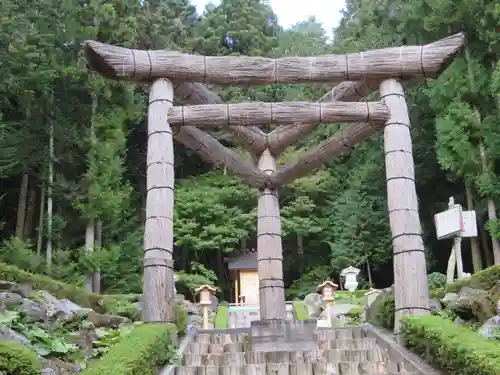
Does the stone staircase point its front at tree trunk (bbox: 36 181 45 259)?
no

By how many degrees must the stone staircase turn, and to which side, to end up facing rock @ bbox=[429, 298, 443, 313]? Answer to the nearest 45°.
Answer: approximately 135° to its left

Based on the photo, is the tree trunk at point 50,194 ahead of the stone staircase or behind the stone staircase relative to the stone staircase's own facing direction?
behind

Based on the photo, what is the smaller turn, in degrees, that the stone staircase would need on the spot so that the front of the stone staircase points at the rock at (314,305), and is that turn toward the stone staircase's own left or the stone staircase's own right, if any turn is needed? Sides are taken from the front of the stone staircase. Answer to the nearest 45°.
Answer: approximately 180°

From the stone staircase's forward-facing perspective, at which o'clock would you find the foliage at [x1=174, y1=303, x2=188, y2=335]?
The foliage is roughly at 4 o'clock from the stone staircase.

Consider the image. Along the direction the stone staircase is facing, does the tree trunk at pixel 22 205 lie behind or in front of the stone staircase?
behind

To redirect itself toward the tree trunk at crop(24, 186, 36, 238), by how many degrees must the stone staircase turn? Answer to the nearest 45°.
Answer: approximately 135° to its right

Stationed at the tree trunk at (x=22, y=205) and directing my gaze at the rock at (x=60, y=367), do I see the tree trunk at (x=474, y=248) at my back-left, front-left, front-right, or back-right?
front-left

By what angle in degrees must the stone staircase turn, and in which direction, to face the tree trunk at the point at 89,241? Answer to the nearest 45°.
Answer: approximately 135° to its right

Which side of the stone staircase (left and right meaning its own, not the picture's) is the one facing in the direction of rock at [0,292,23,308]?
right

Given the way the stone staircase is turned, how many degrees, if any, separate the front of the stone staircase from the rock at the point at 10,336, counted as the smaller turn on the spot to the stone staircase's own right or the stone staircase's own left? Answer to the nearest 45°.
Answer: approximately 90° to the stone staircase's own right

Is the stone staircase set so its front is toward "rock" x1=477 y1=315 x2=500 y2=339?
no

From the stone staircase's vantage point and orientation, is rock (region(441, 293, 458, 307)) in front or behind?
behind

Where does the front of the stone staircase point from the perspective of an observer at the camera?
facing the viewer

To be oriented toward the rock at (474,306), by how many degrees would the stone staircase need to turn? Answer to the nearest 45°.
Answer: approximately 135° to its left
